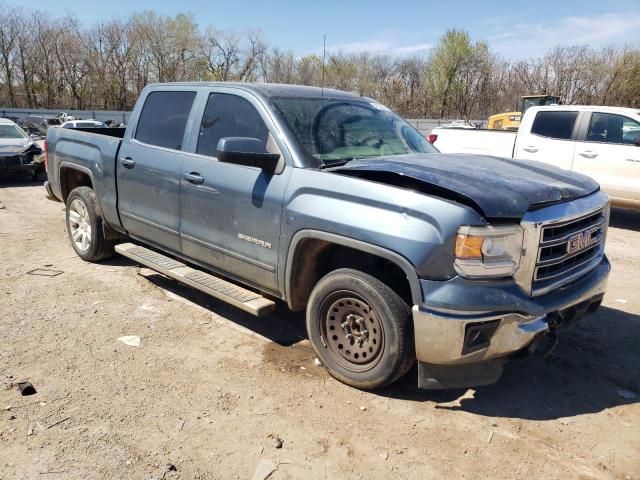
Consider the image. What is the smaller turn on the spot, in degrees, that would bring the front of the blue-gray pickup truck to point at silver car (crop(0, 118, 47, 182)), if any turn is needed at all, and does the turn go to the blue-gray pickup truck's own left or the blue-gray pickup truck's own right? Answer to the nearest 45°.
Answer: approximately 180°

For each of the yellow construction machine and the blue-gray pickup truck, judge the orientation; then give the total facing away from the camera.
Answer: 0

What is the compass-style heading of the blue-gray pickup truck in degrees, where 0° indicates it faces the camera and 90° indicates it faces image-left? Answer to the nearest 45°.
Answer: approximately 315°

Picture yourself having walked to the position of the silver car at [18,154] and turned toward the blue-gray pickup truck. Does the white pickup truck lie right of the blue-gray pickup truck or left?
left

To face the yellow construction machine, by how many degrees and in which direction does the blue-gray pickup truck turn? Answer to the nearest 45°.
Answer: approximately 135° to its left

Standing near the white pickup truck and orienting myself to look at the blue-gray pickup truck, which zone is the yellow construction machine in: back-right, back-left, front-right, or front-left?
back-right

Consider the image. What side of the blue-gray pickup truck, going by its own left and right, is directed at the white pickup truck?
left
